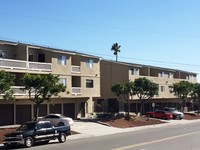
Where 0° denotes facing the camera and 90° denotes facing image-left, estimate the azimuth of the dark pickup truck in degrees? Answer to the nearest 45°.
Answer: approximately 45°

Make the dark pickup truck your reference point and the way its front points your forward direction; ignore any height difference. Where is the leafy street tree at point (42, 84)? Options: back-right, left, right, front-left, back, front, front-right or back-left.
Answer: back-right
